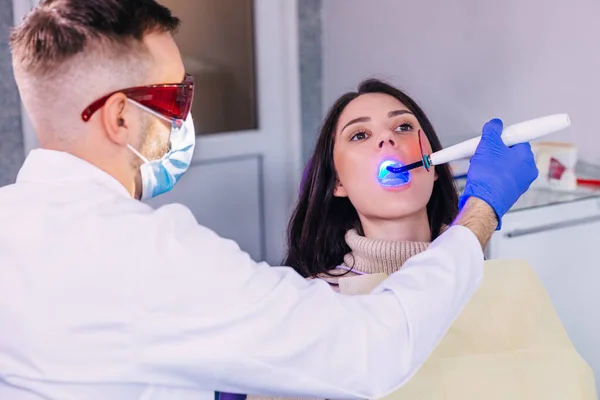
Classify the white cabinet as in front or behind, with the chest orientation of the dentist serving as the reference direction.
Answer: in front

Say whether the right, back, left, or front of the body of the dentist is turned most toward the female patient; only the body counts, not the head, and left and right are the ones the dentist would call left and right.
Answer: front

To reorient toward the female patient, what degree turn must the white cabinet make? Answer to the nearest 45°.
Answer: approximately 90° to its right

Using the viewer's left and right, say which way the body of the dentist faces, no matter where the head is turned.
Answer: facing away from the viewer and to the right of the viewer

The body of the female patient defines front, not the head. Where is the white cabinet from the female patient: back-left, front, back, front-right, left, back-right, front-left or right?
left

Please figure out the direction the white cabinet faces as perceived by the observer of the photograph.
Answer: facing the viewer and to the right of the viewer

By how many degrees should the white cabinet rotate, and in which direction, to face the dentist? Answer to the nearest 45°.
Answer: approximately 90° to its right

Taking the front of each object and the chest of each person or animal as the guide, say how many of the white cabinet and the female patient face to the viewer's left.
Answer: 0
